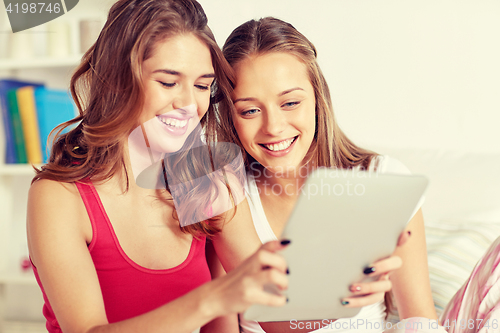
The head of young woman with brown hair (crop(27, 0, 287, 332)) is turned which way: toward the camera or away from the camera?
toward the camera

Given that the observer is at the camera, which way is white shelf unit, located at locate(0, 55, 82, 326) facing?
facing the viewer

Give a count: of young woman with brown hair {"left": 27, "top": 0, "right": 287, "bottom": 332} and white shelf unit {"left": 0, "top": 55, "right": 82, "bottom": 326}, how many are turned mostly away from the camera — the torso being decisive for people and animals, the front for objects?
0

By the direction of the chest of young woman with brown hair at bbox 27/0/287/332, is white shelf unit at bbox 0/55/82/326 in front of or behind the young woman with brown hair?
behind

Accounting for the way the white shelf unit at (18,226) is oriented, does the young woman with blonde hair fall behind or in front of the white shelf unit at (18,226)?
in front

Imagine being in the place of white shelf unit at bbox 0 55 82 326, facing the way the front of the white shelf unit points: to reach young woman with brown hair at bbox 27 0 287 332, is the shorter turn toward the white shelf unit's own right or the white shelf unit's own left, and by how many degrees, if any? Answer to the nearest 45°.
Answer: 0° — it already faces them

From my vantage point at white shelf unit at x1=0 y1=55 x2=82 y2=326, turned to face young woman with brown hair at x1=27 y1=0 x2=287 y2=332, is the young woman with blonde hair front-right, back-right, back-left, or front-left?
front-left
